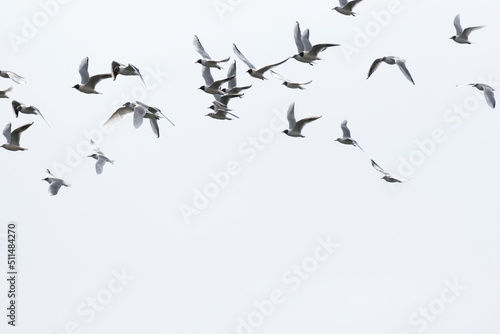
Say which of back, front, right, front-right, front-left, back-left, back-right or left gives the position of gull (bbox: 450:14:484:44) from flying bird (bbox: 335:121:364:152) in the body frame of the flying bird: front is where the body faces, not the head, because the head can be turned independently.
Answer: back

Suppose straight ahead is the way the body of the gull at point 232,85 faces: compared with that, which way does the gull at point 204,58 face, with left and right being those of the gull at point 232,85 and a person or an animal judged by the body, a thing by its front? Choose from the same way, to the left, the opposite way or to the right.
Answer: the same way

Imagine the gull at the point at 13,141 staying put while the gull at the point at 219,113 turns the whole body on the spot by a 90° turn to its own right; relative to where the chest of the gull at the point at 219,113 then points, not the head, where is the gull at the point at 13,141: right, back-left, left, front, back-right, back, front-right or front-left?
left

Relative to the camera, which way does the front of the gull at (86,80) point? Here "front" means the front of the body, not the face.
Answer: to the viewer's left

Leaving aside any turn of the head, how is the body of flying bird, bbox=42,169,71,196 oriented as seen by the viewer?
to the viewer's left

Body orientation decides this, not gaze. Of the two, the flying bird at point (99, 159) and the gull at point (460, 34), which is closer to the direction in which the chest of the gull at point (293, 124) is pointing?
the flying bird

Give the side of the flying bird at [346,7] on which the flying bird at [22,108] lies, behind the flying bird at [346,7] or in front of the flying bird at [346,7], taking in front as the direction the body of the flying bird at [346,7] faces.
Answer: in front

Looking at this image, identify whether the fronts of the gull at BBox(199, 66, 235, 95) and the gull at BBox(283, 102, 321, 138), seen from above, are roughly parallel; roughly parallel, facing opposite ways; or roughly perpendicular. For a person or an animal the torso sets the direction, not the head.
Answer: roughly parallel

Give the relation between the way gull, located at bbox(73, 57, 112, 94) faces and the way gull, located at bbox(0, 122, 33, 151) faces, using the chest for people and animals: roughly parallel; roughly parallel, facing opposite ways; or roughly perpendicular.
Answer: roughly parallel

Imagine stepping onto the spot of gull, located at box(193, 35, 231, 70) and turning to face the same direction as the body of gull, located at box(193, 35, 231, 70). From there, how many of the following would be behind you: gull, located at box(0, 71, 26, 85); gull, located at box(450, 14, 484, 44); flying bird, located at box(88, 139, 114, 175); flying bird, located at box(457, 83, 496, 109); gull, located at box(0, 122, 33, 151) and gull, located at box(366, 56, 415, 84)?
3

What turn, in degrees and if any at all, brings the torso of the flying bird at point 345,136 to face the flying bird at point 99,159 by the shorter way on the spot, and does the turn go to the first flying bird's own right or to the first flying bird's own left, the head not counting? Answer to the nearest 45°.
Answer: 0° — it already faces it

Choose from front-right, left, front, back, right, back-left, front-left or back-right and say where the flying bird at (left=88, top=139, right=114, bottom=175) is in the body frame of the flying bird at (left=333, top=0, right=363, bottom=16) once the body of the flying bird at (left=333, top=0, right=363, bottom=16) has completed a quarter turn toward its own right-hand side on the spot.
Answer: left
